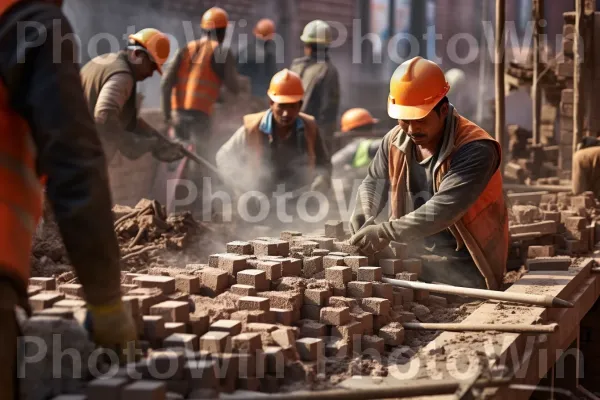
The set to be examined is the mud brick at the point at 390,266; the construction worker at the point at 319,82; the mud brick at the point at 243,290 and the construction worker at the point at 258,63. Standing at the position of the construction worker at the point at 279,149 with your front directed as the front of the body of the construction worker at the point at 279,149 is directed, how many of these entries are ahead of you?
2

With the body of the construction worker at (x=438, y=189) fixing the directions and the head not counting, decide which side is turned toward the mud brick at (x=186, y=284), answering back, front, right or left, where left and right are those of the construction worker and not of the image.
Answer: front

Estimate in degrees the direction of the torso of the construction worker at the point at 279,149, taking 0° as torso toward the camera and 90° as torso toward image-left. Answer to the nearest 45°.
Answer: approximately 0°

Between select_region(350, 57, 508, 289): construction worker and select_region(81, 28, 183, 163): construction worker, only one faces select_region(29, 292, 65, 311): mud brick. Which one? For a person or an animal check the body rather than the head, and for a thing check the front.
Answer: select_region(350, 57, 508, 289): construction worker

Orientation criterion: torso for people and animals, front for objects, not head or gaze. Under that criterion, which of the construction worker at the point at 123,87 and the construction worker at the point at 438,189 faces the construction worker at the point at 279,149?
the construction worker at the point at 123,87

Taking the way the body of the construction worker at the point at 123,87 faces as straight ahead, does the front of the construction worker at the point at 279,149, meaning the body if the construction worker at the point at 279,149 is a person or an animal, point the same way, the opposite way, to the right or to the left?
to the right

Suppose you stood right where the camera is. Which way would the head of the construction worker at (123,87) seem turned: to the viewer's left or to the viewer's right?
to the viewer's right

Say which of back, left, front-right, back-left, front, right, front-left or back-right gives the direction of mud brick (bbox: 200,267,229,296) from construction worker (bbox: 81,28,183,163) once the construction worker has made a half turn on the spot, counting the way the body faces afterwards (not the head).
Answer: left

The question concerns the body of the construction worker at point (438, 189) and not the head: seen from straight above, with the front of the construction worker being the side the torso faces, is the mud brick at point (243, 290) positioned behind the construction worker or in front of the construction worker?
in front

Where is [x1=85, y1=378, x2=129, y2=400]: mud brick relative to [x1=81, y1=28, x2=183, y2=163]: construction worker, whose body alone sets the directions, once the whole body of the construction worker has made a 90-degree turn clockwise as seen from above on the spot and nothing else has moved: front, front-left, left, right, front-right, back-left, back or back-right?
front

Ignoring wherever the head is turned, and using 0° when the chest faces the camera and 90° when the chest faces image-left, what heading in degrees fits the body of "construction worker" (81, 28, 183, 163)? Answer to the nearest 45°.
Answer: approximately 270°

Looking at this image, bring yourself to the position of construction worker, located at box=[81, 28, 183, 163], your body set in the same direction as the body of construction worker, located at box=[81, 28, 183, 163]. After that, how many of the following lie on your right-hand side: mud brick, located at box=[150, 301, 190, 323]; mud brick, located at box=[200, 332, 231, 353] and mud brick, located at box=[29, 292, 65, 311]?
3
